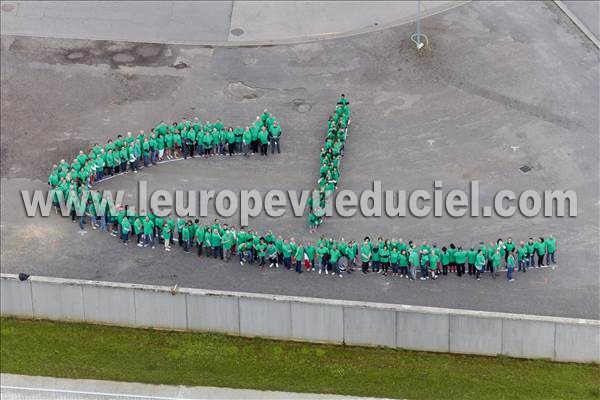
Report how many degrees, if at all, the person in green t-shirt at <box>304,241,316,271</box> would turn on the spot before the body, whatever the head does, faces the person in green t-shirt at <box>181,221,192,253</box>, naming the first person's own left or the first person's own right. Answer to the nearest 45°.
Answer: approximately 90° to the first person's own right

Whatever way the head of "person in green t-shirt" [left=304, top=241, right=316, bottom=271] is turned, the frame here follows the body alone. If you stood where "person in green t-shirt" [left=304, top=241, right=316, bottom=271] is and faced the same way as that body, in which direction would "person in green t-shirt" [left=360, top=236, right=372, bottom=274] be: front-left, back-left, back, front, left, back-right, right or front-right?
left

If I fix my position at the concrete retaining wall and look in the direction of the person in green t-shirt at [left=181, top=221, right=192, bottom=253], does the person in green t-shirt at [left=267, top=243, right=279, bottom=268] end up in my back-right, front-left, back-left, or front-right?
front-right

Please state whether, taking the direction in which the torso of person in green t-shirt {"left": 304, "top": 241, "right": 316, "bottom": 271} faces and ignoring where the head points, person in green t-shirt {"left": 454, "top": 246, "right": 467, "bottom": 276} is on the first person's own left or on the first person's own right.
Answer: on the first person's own left

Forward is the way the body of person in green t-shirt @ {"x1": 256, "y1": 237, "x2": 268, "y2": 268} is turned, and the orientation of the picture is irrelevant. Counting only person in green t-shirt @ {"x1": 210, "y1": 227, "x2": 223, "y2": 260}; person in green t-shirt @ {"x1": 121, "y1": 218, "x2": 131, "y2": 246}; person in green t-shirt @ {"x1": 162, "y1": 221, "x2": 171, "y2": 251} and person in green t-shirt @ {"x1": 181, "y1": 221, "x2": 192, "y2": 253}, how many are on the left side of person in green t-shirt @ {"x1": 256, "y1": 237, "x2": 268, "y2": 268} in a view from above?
0

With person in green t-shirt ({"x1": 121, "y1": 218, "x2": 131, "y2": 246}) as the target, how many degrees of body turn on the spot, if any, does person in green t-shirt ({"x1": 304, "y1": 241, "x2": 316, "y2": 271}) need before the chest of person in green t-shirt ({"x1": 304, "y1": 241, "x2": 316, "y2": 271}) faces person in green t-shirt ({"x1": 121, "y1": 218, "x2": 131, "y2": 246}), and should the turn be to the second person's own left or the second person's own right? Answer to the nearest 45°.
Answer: approximately 90° to the second person's own right

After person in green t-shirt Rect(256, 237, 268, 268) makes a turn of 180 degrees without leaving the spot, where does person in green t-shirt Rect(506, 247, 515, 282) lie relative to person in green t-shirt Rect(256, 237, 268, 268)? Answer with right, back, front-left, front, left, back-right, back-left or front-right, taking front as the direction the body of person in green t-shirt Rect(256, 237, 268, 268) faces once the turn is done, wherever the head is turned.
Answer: right

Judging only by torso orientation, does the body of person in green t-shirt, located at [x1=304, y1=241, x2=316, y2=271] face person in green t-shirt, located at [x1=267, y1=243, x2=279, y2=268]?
no

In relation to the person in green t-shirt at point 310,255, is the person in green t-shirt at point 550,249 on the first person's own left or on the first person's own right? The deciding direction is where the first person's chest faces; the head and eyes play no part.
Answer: on the first person's own left

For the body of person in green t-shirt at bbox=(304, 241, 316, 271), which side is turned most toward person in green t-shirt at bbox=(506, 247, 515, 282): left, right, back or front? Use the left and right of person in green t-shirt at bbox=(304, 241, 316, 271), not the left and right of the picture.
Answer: left

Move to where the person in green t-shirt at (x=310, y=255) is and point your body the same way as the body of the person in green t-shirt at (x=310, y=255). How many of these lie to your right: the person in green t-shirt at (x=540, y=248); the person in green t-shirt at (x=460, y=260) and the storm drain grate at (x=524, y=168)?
0

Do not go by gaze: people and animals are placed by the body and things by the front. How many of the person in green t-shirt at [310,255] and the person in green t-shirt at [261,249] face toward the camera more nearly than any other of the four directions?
2

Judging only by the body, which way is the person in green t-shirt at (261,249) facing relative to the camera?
toward the camera

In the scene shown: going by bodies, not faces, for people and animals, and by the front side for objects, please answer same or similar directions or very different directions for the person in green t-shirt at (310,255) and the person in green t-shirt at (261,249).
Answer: same or similar directions

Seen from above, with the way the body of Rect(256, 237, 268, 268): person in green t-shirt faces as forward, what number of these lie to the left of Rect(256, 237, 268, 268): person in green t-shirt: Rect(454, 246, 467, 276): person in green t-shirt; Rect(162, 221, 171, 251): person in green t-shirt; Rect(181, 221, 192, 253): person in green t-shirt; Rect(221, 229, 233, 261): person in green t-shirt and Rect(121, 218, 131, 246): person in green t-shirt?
1

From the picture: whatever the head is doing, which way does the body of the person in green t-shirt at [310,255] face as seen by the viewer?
toward the camera
